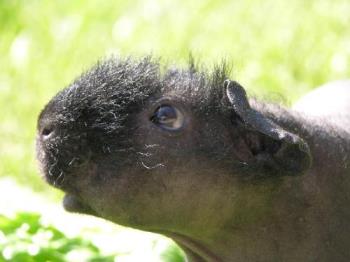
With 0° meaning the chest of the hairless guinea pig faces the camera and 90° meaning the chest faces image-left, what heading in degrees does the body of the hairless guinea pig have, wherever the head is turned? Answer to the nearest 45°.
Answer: approximately 90°
